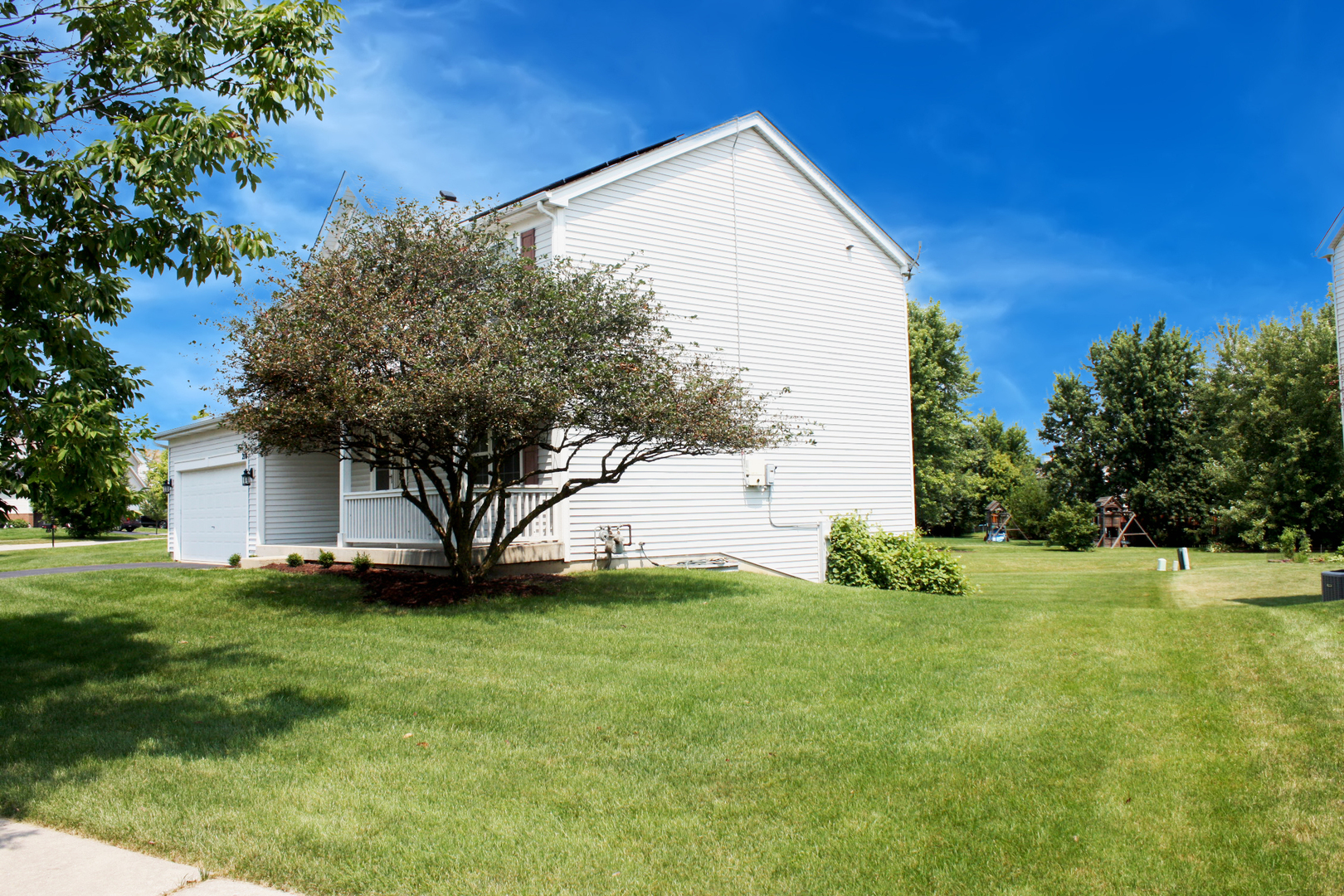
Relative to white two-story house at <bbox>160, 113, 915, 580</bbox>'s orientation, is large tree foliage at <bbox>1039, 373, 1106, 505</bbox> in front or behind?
behind

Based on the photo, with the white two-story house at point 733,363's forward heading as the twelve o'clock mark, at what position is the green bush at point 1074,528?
The green bush is roughly at 6 o'clock from the white two-story house.

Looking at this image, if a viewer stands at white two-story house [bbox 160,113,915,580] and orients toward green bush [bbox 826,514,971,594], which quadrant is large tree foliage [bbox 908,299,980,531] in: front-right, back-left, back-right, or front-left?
front-left

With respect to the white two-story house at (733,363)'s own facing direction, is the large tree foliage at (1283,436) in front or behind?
behind

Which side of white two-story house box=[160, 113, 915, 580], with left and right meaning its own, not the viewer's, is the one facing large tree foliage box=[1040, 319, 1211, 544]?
back

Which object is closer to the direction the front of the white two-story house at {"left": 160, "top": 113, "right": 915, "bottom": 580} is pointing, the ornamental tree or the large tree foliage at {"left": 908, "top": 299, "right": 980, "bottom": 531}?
the ornamental tree

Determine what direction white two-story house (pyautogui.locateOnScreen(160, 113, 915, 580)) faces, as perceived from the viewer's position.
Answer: facing the viewer and to the left of the viewer

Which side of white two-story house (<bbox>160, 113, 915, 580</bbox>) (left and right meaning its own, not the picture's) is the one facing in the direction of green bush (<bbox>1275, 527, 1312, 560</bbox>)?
back

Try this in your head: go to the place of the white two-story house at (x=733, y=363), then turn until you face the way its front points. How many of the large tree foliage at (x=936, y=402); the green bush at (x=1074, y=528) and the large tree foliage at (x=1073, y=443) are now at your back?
3

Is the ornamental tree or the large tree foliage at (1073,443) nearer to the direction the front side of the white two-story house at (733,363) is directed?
the ornamental tree
